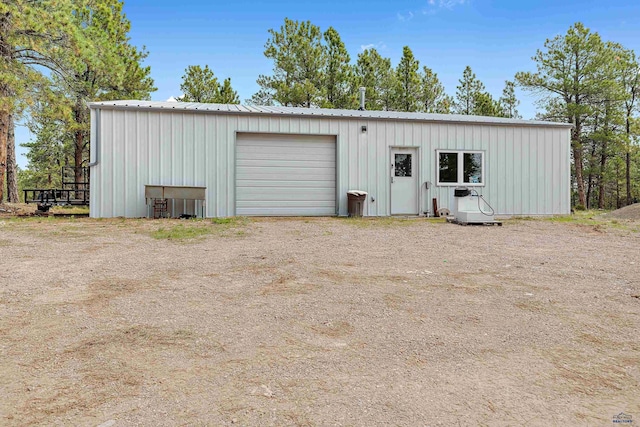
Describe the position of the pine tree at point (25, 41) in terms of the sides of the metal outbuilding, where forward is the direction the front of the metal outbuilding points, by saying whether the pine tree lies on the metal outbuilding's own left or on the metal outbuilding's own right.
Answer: on the metal outbuilding's own right

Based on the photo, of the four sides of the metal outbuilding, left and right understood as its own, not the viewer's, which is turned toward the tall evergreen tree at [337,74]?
back

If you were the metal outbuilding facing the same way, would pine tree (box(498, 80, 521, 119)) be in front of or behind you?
behind

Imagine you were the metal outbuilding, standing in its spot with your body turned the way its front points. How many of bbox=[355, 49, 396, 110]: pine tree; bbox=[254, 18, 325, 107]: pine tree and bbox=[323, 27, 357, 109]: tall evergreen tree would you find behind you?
3

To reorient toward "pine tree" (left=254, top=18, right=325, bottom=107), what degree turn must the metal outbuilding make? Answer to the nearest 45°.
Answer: approximately 180°

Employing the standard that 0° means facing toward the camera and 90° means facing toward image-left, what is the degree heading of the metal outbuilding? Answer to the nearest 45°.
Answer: approximately 0°

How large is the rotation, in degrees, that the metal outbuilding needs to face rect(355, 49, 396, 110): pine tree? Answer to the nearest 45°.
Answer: approximately 180°

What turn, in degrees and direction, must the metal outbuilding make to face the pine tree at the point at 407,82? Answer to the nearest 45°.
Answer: approximately 180°
